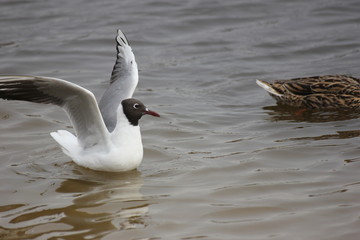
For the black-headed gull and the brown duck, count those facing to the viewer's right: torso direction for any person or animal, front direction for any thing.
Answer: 2

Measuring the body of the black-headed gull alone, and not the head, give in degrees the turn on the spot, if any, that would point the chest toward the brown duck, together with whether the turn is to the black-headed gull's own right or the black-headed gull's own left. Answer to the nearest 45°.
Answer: approximately 45° to the black-headed gull's own left

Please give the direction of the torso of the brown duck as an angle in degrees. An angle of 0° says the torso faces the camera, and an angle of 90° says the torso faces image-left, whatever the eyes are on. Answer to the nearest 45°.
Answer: approximately 270°

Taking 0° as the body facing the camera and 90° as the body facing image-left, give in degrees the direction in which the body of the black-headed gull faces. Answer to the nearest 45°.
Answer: approximately 270°

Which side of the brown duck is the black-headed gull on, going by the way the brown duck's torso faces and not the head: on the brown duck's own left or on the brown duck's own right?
on the brown duck's own right
